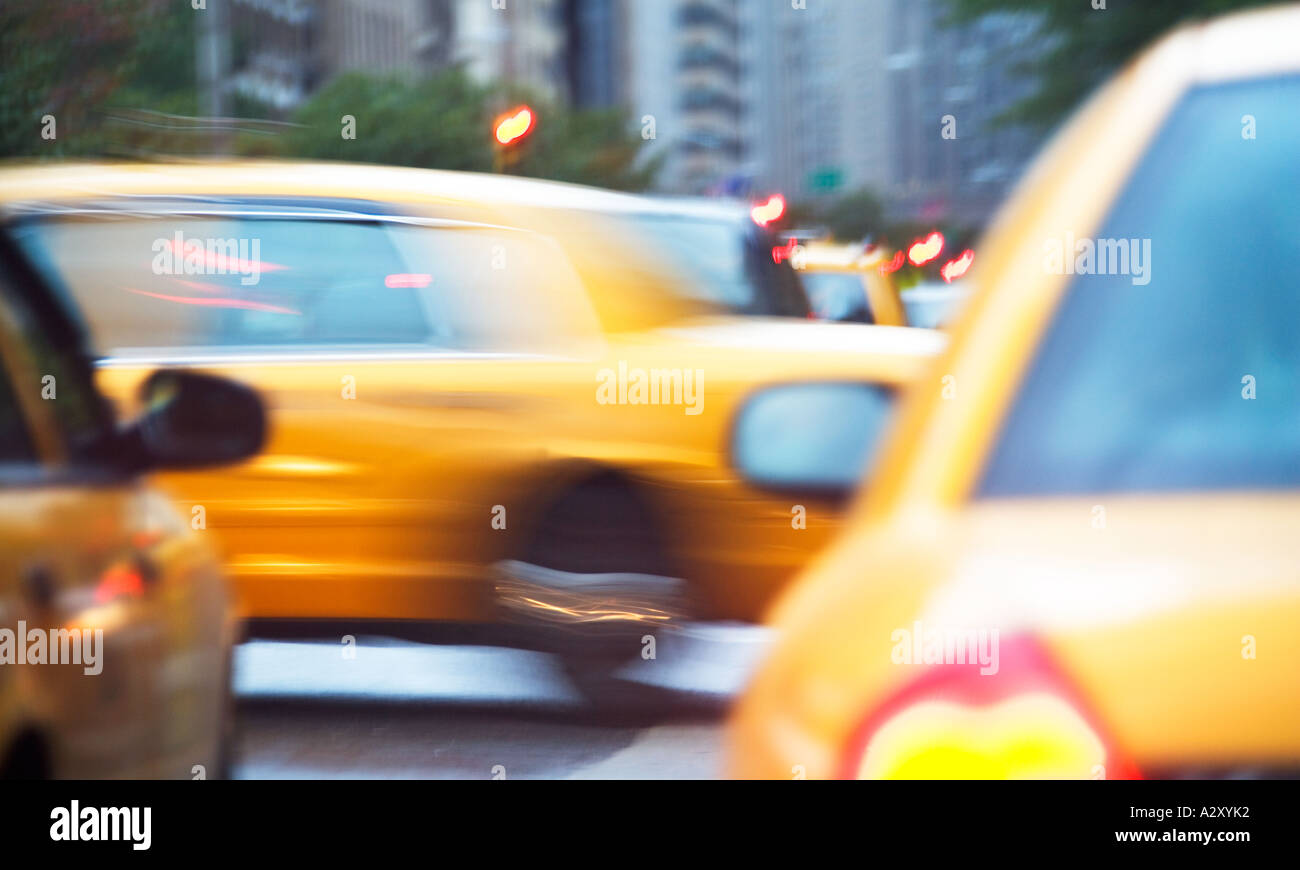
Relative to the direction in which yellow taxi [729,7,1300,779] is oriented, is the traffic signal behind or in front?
in front

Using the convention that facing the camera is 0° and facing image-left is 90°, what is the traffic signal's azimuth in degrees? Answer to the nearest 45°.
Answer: approximately 0°

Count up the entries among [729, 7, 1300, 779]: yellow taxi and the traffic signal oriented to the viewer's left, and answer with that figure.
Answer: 0

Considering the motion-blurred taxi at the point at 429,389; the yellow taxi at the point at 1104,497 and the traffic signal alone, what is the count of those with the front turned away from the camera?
1

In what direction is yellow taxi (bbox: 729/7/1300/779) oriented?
away from the camera

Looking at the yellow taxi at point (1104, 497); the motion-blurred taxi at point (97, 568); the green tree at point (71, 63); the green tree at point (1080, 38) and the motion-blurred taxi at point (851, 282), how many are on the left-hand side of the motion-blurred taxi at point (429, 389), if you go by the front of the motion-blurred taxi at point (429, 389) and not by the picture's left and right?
2

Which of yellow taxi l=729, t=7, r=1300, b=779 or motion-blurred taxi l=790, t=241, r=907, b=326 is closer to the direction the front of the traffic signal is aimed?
the yellow taxi

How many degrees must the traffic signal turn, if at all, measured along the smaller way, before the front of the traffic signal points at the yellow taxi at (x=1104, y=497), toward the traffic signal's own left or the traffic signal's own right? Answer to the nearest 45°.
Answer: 0° — it already faces it

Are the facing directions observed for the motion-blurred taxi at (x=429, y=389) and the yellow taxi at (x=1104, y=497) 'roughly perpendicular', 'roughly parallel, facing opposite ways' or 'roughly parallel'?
roughly perpendicular

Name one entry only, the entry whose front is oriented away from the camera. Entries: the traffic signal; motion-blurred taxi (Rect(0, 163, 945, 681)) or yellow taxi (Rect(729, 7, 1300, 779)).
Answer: the yellow taxi
